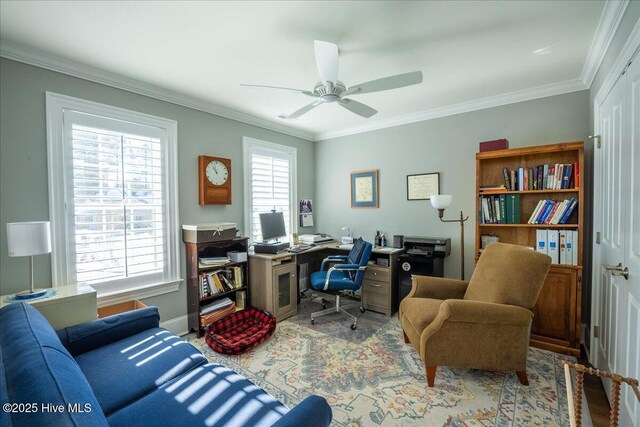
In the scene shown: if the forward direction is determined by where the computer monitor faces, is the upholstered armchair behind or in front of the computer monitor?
in front

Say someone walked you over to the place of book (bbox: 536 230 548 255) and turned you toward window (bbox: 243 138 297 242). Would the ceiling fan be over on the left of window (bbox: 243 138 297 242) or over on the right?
left

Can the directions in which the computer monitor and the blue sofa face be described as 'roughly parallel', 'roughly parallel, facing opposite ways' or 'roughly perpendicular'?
roughly perpendicular

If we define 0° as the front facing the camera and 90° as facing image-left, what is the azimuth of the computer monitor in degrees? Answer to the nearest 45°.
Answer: approximately 315°

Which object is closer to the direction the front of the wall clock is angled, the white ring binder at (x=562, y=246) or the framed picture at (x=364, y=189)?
the white ring binder

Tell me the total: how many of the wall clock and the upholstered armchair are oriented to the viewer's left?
1

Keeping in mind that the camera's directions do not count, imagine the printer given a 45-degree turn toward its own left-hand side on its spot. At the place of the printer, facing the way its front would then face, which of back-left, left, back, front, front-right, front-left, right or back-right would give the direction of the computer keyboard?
right
